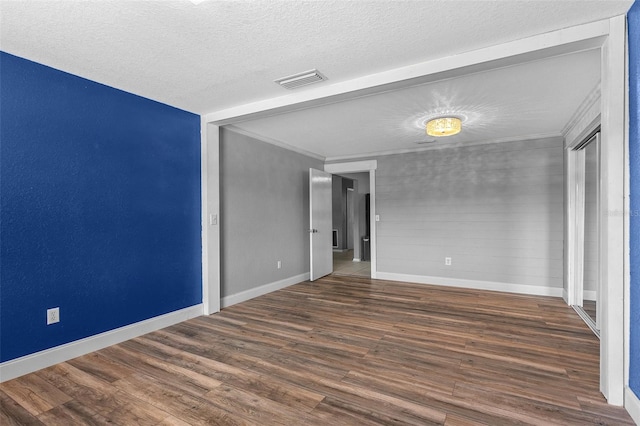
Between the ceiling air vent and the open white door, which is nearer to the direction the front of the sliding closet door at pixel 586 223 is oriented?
the open white door

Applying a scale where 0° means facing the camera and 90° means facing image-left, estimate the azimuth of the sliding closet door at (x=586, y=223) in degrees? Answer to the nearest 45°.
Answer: approximately 90°

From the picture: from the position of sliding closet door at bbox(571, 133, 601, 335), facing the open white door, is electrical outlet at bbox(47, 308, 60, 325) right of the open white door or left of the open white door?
left

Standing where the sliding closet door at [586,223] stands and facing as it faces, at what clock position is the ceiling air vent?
The ceiling air vent is roughly at 10 o'clock from the sliding closet door.

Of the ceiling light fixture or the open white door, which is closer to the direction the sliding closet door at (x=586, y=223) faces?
the open white door

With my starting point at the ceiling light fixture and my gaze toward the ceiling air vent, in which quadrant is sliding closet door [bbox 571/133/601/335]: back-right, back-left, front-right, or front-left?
back-left

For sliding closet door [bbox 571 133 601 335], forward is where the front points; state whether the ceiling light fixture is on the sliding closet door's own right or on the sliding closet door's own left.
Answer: on the sliding closet door's own left

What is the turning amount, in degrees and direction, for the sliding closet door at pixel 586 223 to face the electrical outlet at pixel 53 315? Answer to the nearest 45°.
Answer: approximately 45° to its left

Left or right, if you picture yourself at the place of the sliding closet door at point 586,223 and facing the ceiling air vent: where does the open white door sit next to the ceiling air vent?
right

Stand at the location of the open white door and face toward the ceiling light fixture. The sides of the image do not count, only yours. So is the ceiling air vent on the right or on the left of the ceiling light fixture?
right

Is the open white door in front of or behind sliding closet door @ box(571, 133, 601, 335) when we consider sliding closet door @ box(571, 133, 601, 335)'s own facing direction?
in front
